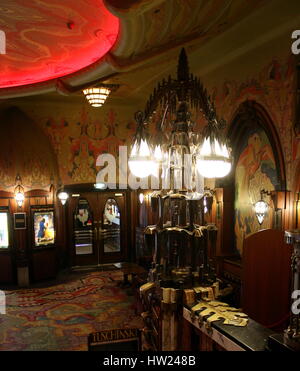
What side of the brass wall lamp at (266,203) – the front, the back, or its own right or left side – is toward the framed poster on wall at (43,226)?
front

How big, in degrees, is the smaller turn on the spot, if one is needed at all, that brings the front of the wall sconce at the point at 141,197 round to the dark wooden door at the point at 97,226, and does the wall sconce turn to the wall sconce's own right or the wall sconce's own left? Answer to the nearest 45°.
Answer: approximately 90° to the wall sconce's own right

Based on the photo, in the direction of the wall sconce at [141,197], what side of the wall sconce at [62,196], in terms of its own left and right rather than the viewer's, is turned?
left

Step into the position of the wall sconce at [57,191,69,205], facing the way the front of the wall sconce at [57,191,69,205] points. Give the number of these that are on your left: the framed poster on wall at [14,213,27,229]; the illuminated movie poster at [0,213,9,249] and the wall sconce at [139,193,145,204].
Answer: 1

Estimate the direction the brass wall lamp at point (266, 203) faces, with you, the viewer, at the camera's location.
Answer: facing to the left of the viewer

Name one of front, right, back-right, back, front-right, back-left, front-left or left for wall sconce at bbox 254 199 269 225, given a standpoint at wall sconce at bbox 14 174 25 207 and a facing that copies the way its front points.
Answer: front-left

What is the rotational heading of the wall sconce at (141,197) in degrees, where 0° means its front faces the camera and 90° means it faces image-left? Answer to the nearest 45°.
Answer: approximately 0°

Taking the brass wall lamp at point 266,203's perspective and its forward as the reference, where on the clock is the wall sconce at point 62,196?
The wall sconce is roughly at 1 o'clock from the brass wall lamp.

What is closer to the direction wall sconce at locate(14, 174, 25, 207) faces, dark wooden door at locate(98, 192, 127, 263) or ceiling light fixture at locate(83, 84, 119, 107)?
the ceiling light fixture

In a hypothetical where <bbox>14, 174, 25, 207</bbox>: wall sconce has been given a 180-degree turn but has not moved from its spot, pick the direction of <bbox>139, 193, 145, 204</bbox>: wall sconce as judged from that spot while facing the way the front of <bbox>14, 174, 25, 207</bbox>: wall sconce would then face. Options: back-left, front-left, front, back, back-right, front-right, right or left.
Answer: right

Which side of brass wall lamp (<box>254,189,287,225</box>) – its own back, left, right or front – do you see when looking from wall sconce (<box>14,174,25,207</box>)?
front
